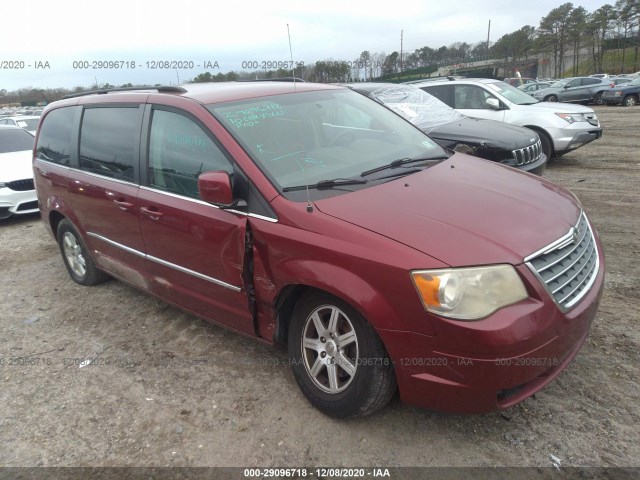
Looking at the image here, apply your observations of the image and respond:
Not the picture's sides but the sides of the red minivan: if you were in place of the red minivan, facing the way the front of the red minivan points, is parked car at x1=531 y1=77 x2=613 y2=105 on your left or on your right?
on your left

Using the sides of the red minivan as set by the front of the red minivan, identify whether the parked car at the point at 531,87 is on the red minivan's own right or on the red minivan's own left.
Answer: on the red minivan's own left

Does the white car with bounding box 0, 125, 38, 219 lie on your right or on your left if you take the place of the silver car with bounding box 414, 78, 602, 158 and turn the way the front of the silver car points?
on your right

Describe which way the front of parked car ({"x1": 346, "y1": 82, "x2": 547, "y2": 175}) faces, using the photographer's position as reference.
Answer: facing the viewer and to the right of the viewer

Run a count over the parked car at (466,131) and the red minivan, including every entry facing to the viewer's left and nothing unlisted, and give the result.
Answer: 0

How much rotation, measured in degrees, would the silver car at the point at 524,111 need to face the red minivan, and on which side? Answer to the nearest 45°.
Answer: approximately 45° to its right

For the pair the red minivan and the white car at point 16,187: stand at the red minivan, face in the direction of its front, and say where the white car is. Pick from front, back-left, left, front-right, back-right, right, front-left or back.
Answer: back

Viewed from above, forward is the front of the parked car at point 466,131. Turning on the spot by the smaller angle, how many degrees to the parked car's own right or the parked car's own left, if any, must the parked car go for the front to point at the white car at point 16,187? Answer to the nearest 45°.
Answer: approximately 135° to the parked car's own right
